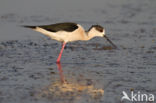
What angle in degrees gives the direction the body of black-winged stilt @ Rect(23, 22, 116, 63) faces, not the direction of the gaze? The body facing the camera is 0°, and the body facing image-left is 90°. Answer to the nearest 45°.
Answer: approximately 270°
